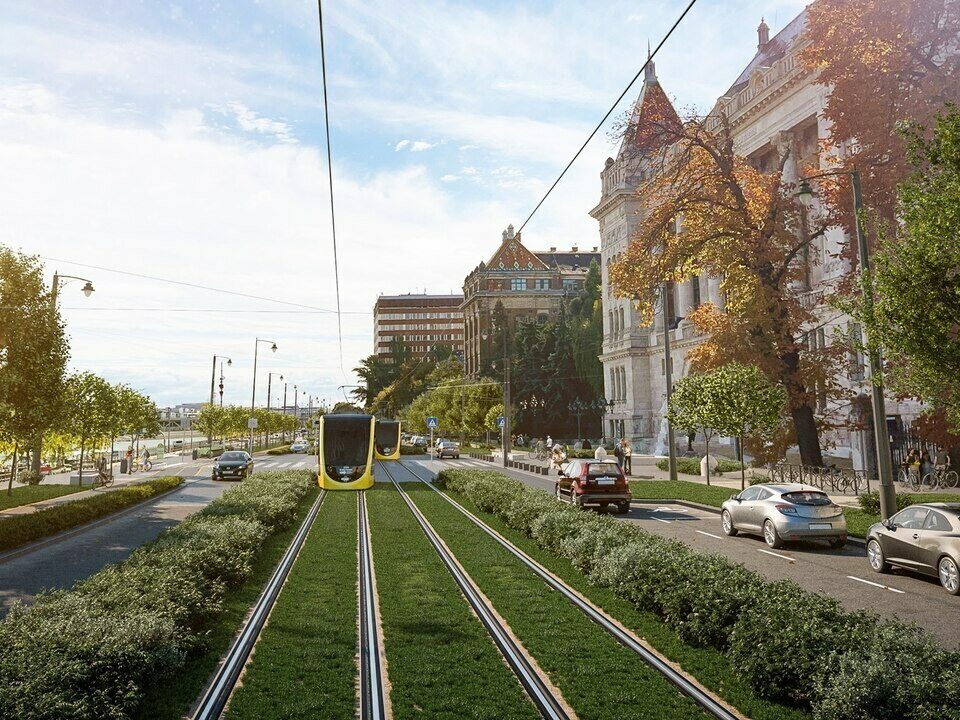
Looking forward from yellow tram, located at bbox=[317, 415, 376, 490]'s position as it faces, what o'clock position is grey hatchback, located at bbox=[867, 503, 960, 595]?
The grey hatchback is roughly at 11 o'clock from the yellow tram.

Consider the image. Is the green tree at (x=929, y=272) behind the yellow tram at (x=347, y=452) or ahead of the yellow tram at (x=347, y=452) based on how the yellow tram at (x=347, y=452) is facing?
ahead

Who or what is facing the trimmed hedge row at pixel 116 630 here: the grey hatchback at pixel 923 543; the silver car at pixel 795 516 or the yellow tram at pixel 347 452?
the yellow tram

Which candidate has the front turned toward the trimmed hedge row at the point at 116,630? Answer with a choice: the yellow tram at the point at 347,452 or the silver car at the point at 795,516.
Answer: the yellow tram
